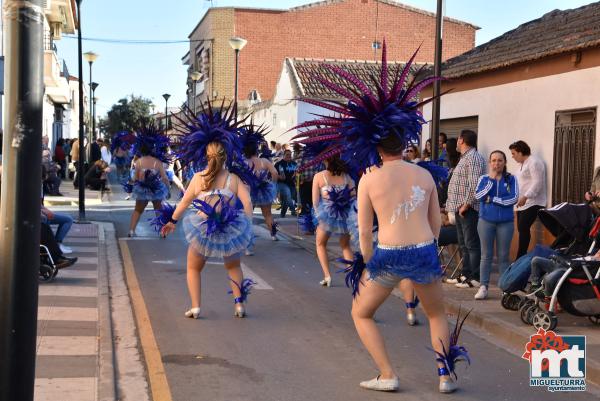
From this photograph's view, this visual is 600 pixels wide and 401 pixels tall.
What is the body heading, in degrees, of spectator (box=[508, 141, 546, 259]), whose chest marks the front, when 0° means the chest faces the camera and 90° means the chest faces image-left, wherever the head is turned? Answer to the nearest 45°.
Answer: approximately 90°

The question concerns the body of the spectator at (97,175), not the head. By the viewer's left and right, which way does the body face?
facing to the right of the viewer

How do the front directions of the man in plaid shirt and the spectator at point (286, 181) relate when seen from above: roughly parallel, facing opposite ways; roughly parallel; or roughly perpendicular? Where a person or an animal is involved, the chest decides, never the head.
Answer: roughly perpendicular

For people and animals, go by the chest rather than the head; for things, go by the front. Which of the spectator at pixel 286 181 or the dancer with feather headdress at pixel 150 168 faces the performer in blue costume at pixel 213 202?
the spectator

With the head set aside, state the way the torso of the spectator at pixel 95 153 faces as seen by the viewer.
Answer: to the viewer's right

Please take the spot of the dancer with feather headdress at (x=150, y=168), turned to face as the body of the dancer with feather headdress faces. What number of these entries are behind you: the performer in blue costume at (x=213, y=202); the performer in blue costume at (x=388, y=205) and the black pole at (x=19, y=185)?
3

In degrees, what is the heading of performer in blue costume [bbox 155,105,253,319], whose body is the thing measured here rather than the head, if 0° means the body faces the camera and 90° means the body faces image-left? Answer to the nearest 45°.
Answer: approximately 180°

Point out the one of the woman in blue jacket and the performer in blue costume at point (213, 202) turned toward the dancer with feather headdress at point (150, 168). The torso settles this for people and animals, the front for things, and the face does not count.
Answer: the performer in blue costume

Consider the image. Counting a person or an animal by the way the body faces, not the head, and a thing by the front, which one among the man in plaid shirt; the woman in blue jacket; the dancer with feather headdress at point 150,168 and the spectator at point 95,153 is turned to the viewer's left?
the man in plaid shirt

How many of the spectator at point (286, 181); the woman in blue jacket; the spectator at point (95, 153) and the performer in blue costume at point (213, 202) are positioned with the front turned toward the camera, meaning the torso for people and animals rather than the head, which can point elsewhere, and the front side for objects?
2

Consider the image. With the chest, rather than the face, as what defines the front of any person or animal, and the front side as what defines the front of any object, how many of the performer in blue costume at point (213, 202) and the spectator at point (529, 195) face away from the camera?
1

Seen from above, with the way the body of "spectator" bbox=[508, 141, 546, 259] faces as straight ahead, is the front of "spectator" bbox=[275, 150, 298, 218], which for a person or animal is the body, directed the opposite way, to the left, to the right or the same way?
to the left

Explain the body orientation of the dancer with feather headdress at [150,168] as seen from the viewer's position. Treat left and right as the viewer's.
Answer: facing away from the viewer

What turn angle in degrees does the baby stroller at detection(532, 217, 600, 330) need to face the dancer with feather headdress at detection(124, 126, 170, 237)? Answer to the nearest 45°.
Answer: approximately 45° to its right
